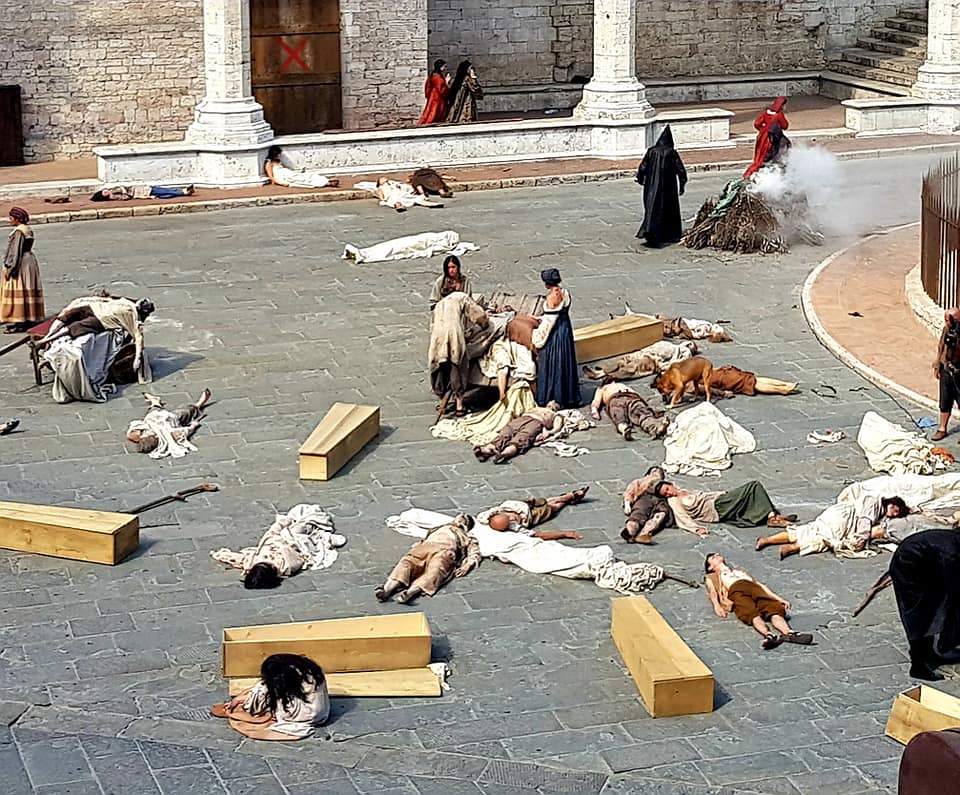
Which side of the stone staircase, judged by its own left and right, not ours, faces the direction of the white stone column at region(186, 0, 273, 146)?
front

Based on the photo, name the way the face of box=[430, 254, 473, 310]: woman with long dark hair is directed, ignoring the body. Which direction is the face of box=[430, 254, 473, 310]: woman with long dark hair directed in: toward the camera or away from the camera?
toward the camera

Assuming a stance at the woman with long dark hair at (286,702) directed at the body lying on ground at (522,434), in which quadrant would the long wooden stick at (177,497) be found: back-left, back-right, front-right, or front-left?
front-left

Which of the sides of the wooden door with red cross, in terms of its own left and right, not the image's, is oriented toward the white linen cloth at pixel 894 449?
front

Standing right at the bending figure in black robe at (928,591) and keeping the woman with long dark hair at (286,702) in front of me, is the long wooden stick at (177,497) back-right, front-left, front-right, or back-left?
front-right

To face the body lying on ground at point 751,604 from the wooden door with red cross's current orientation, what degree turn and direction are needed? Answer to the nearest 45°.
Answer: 0° — it already faces them

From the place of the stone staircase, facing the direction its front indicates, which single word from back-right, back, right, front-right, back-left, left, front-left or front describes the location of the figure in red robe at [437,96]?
front

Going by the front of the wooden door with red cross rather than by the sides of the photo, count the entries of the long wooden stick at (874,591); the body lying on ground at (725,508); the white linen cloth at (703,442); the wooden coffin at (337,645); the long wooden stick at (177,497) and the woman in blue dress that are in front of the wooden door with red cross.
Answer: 6

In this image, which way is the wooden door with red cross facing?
toward the camera
